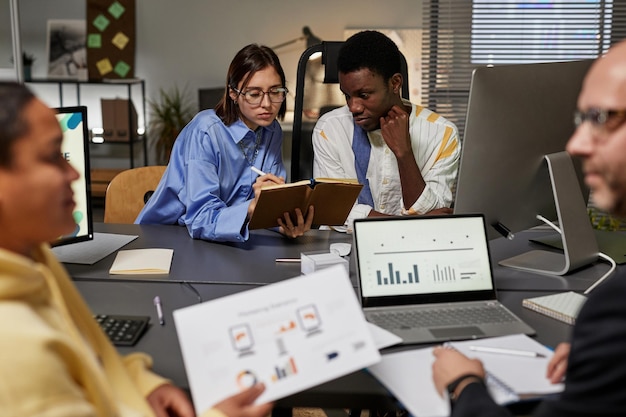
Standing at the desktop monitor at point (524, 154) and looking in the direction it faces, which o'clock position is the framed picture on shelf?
The framed picture on shelf is roughly at 12 o'clock from the desktop monitor.

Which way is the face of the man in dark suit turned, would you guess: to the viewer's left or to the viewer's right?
to the viewer's left

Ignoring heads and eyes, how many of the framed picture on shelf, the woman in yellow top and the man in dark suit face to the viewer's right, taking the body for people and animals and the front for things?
1

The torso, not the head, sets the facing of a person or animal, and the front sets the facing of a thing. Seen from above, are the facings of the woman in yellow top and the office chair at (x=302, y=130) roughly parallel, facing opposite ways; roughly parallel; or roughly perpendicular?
roughly perpendicular

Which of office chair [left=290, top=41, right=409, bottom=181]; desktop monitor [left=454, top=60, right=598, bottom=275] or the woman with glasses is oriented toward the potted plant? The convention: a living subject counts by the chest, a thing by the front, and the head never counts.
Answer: the desktop monitor

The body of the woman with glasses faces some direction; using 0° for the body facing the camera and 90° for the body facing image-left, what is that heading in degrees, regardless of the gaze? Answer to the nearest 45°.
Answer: approximately 315°

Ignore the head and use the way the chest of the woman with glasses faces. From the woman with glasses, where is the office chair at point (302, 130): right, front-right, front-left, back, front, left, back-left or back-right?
left

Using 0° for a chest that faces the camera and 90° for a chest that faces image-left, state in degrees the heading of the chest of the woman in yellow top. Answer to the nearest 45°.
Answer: approximately 270°

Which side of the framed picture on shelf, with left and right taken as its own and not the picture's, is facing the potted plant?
left

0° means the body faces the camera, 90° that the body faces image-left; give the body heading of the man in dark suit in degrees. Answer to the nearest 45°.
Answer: approximately 90°
